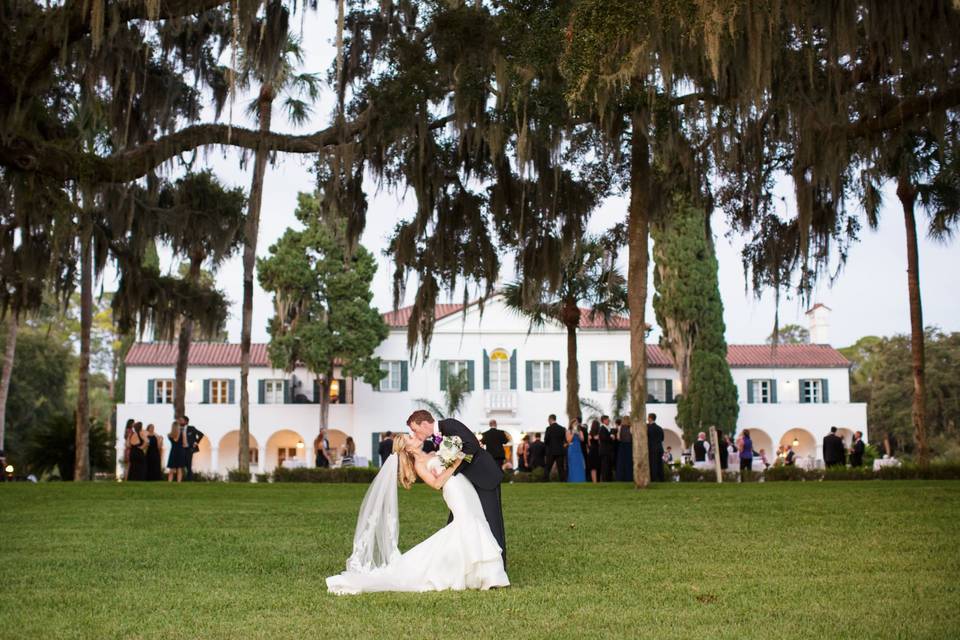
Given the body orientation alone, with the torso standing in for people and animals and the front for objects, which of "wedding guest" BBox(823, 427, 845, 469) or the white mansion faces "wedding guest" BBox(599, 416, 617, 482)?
the white mansion

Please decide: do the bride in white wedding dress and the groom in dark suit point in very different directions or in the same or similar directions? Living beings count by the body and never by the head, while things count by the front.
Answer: very different directions

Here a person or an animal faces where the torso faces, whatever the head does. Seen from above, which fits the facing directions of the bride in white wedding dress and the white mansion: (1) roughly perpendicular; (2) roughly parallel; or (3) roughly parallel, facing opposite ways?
roughly perpendicular

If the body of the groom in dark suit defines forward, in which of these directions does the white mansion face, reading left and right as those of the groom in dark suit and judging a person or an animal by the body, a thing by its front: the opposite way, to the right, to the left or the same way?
to the left

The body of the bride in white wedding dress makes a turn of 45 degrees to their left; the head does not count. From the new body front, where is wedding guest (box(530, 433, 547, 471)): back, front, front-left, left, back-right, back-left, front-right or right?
front-left

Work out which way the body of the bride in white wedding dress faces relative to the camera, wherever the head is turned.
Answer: to the viewer's right

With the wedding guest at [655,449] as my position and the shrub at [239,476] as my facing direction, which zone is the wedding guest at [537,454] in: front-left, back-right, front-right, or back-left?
front-right

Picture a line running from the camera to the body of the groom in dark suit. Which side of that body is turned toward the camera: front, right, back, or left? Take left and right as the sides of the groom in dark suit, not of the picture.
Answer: left

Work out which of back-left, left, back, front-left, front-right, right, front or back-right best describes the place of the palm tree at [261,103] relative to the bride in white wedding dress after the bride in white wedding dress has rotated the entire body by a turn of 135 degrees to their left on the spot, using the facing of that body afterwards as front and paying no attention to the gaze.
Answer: front-right

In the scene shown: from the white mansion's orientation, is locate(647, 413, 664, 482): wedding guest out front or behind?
out front

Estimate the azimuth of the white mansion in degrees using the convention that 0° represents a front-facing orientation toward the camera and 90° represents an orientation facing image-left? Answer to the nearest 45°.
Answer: approximately 0°
